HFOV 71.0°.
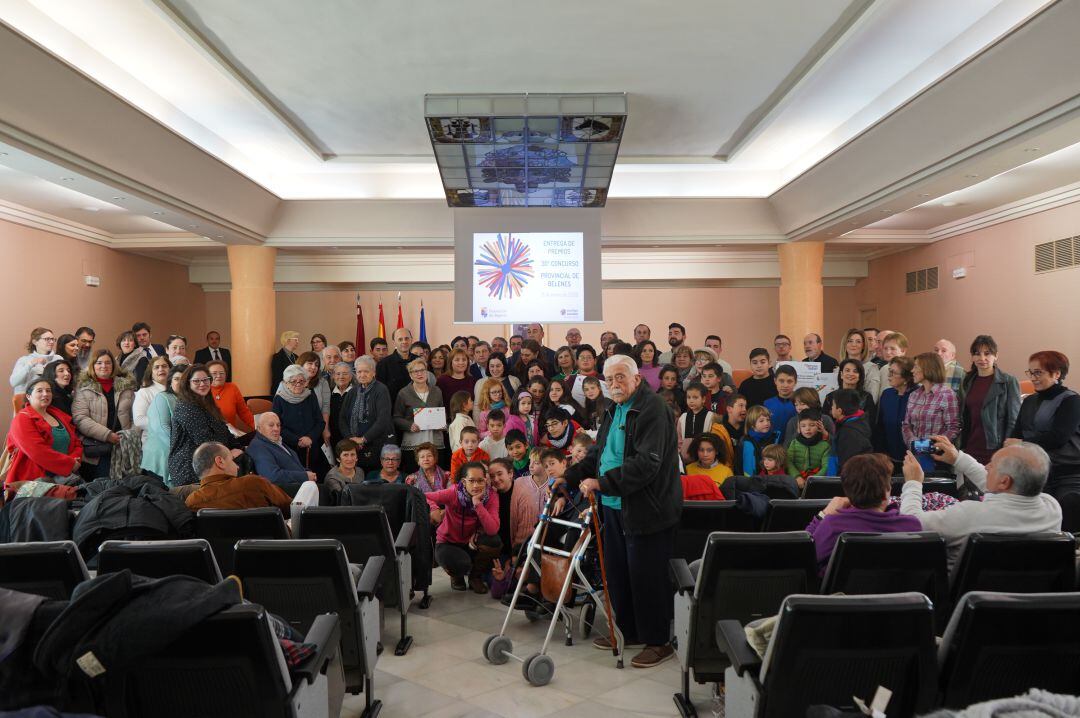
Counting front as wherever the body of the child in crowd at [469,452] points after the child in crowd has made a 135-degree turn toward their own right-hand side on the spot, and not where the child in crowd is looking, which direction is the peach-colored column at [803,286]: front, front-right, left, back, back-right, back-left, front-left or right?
right

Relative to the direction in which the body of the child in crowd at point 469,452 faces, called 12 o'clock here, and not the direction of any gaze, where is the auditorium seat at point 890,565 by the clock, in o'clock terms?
The auditorium seat is roughly at 11 o'clock from the child in crowd.

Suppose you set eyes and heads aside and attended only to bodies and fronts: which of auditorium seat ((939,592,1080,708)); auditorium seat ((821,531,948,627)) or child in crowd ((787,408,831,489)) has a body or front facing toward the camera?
the child in crowd

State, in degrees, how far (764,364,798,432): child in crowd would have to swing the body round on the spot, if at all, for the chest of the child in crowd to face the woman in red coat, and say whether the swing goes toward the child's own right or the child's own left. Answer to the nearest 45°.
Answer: approximately 45° to the child's own right

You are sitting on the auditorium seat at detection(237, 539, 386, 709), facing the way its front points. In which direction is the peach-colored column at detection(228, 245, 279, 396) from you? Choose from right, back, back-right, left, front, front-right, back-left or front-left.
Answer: front

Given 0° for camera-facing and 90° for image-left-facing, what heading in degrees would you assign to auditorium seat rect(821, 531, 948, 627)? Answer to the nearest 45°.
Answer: approximately 180°

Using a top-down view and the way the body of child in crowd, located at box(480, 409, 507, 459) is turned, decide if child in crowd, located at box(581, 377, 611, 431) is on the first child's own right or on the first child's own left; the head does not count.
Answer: on the first child's own left

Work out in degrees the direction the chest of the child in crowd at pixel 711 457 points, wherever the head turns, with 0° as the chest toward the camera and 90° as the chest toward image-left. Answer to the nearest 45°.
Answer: approximately 0°

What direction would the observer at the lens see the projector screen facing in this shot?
facing the viewer

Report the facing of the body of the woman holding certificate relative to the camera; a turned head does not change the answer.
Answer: toward the camera

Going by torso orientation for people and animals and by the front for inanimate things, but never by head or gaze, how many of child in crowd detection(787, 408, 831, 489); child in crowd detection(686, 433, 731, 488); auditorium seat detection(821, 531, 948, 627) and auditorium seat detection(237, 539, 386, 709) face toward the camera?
2

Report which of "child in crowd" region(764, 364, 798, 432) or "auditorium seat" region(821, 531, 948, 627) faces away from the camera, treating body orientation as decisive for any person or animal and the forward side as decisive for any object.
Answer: the auditorium seat

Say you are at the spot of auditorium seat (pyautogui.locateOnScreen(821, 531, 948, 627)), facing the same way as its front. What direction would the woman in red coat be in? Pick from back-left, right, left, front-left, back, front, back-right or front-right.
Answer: left

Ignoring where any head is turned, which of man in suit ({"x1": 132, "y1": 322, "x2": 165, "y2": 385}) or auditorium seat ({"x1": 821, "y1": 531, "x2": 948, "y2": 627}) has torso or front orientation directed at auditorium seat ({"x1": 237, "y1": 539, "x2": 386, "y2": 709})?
the man in suit

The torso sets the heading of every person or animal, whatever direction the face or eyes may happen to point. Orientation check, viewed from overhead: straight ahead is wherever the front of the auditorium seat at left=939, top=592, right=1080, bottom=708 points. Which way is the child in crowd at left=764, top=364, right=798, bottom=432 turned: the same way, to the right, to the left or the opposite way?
the opposite way

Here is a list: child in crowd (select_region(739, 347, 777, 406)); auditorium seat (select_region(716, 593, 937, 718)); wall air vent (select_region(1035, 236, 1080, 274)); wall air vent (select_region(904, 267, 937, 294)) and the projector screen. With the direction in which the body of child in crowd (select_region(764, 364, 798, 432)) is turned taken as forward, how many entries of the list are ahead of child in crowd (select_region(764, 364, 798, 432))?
1

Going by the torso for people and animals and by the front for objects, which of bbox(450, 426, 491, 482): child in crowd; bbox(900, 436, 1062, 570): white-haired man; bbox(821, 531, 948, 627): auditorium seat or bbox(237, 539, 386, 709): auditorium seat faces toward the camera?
the child in crowd

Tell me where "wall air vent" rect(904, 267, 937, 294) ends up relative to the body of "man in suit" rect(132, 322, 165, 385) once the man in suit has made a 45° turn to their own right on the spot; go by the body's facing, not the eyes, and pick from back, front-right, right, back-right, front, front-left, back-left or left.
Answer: back-left

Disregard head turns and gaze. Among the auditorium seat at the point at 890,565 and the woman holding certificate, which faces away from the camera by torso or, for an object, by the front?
the auditorium seat

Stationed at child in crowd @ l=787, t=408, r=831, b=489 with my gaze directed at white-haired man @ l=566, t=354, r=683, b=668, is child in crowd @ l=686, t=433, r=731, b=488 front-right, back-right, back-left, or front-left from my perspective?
front-right

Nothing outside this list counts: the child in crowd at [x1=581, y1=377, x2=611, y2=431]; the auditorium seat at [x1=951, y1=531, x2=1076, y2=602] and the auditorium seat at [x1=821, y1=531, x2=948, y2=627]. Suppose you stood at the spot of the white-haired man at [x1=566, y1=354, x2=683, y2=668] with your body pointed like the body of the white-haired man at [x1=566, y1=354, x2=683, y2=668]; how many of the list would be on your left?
2

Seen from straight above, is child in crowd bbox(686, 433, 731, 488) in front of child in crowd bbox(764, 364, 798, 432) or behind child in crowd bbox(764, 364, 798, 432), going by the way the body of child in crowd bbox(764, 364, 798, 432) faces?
in front
